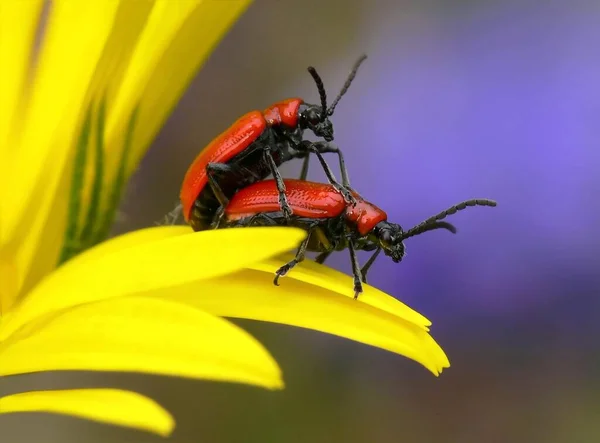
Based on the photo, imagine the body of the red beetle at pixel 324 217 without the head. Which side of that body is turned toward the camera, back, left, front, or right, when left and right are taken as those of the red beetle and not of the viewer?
right
